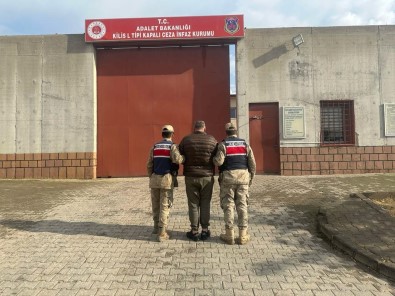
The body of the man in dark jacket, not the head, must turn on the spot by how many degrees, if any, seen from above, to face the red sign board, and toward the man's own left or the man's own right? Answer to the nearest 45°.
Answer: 0° — they already face it

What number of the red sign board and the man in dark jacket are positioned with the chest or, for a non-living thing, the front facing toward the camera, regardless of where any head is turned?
1

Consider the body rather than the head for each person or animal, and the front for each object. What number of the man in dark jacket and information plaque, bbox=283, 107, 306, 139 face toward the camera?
1

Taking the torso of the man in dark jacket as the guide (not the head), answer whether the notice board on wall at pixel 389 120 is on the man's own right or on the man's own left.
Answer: on the man's own right

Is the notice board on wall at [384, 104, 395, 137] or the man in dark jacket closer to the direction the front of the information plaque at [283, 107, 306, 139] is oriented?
the man in dark jacket

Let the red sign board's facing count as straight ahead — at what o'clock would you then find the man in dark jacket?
The man in dark jacket is roughly at 12 o'clock from the red sign board.

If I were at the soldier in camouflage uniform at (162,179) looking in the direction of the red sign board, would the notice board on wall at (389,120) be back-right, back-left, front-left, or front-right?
front-right

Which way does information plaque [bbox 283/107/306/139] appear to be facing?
toward the camera

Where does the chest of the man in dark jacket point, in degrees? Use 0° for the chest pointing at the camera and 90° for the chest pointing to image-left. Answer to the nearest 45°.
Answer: approximately 180°

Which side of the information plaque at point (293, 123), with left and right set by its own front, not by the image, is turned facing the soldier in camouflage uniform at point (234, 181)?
front

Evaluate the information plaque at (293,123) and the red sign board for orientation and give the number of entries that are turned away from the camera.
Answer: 0

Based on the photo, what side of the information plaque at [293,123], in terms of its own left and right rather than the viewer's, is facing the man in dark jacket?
front

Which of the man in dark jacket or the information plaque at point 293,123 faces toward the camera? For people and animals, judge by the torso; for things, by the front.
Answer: the information plaque

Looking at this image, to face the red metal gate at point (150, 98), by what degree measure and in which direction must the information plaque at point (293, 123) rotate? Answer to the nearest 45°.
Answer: approximately 90° to its right

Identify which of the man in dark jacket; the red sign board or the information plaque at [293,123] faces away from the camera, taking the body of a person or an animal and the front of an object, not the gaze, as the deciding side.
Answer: the man in dark jacket

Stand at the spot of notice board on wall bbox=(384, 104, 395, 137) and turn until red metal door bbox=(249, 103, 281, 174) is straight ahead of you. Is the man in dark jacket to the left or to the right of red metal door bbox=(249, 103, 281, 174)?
left

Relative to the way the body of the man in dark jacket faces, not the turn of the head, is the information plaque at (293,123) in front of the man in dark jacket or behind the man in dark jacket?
in front

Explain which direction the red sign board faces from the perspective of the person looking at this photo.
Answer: facing the viewer
